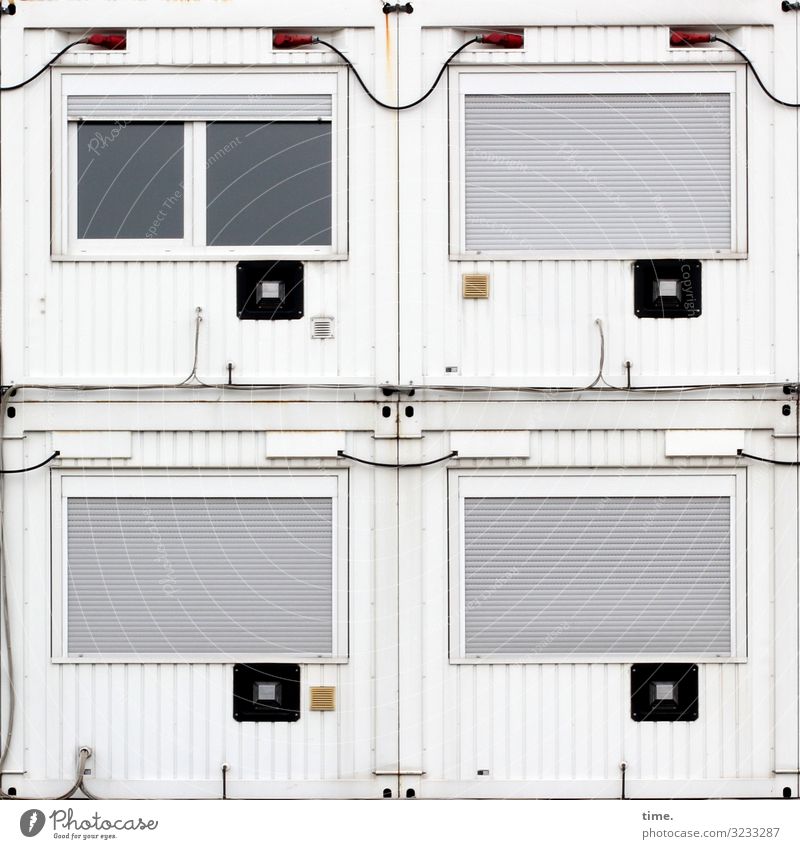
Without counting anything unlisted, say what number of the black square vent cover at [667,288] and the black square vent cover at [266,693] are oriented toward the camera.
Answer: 2

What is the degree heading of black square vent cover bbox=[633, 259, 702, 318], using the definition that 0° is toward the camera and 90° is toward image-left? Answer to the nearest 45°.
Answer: approximately 0°

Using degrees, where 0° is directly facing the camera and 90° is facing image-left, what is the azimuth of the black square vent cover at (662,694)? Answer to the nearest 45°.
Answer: approximately 0°
